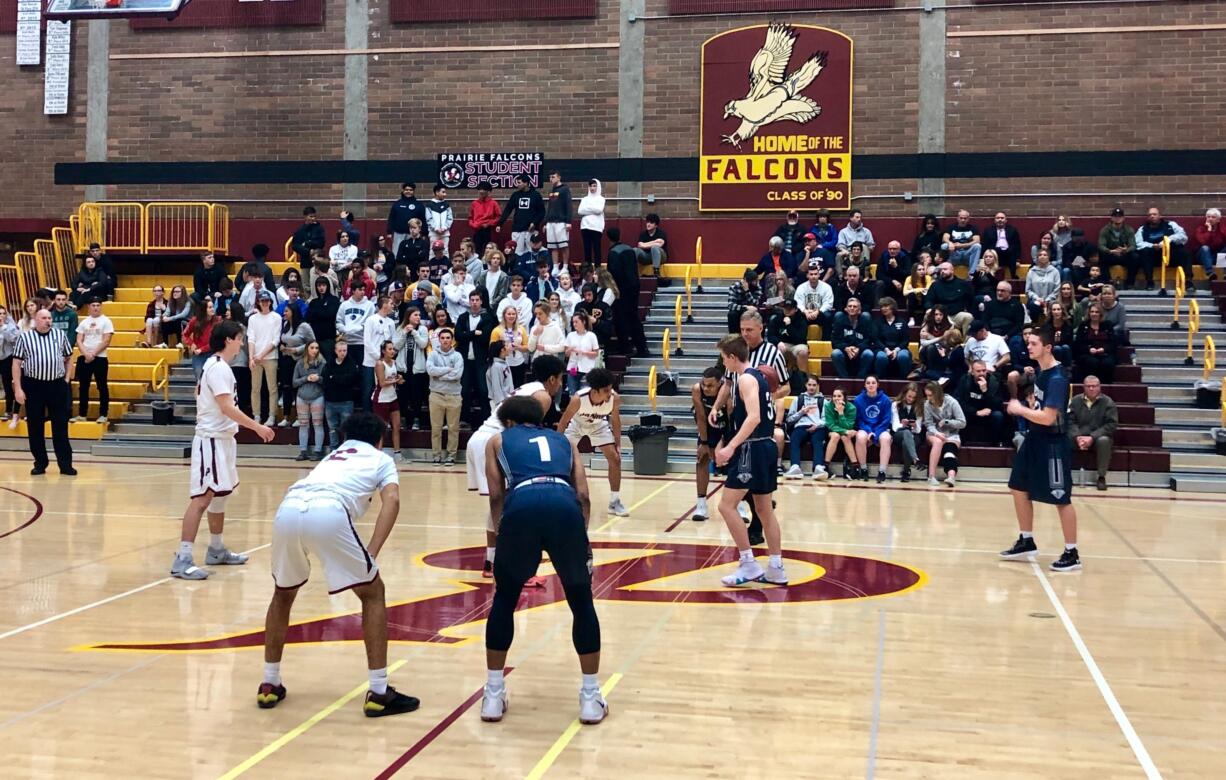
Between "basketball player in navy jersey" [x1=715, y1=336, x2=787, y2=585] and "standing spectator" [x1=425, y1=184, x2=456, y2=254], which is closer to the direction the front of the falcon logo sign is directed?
the basketball player in navy jersey

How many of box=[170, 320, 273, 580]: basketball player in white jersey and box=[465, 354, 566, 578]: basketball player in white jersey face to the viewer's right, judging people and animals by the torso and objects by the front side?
2

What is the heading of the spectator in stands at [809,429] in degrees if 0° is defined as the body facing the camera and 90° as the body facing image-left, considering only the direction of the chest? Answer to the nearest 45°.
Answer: approximately 0°

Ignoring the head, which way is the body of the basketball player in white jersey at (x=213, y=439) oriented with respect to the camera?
to the viewer's right

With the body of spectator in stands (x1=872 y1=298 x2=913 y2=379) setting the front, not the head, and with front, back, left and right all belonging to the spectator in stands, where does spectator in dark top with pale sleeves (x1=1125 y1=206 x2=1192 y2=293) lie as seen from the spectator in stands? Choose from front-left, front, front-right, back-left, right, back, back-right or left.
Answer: back-left

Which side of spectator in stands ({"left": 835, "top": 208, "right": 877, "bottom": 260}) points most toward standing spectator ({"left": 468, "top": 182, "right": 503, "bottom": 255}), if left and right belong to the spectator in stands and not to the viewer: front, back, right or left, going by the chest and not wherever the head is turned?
right
